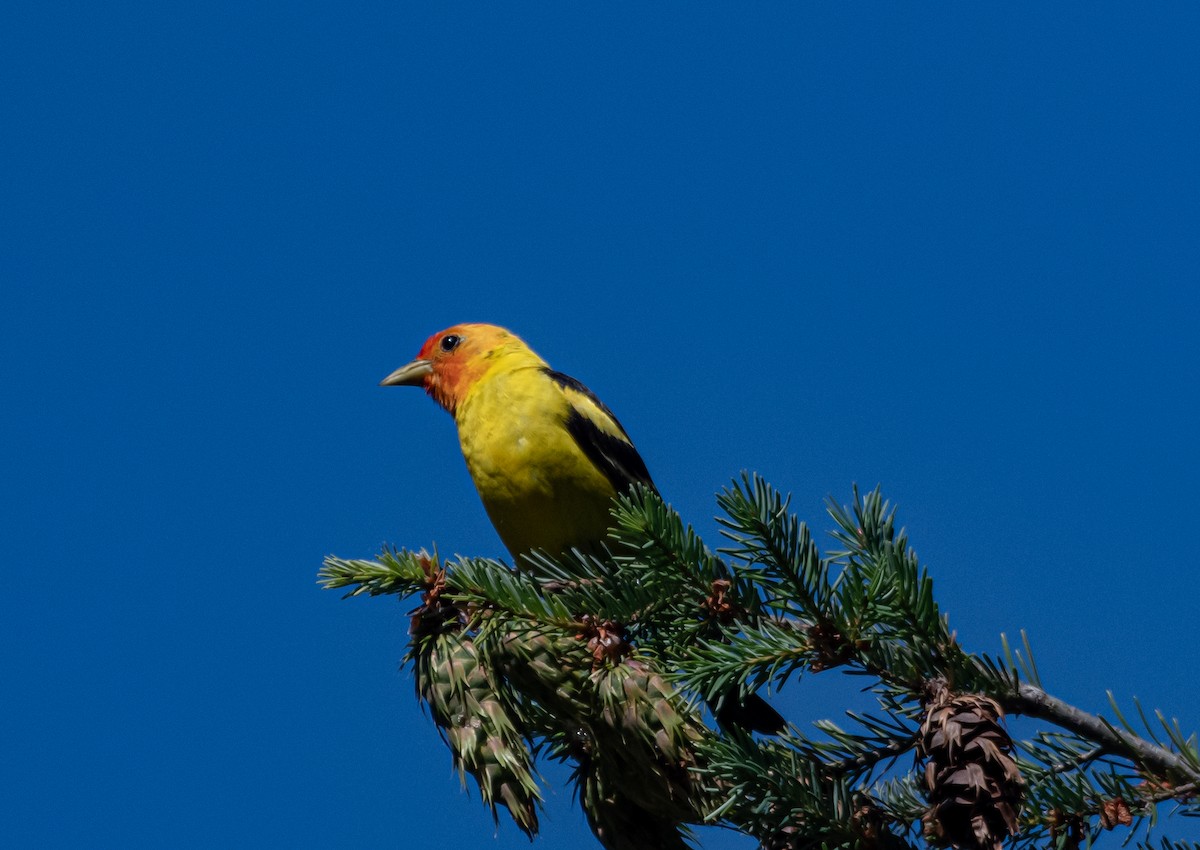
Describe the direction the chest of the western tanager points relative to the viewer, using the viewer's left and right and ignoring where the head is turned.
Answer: facing the viewer and to the left of the viewer
